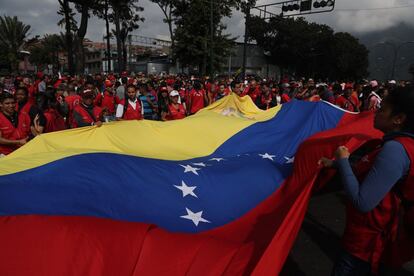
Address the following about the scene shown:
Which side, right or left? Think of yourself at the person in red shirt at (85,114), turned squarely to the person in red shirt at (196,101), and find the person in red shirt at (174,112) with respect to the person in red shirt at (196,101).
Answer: right

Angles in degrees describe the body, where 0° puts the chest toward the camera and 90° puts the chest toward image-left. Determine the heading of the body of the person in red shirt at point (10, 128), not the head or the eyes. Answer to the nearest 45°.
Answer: approximately 315°

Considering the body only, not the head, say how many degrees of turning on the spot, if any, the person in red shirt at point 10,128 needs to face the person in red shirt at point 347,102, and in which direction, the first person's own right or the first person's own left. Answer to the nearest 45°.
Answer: approximately 45° to the first person's own left

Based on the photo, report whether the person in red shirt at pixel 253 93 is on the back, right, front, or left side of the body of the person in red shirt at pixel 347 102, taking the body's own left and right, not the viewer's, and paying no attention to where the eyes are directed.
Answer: right
